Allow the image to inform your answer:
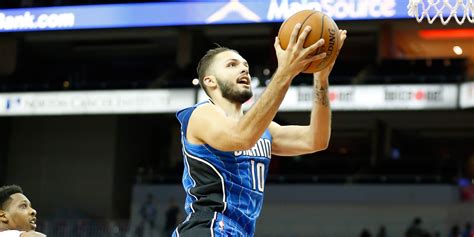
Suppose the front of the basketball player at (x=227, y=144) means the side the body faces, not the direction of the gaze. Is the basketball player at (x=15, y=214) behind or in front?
behind

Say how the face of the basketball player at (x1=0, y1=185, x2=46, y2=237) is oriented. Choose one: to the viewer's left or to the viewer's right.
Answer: to the viewer's right

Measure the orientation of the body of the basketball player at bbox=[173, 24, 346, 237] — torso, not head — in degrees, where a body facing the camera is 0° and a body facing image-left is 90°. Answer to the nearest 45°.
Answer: approximately 315°
